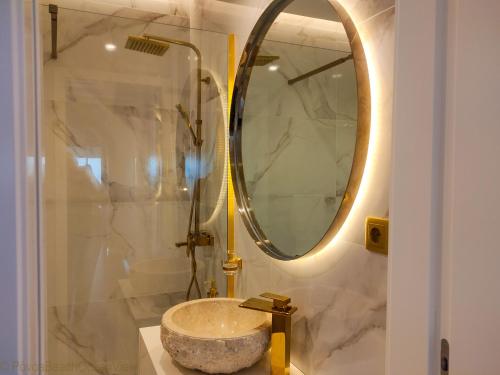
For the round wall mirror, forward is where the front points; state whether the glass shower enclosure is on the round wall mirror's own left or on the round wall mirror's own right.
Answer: on the round wall mirror's own right

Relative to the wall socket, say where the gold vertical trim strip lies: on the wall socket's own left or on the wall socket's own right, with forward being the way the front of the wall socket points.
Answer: on the wall socket's own right

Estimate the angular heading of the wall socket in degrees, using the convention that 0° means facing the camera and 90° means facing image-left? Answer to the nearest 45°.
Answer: approximately 45°

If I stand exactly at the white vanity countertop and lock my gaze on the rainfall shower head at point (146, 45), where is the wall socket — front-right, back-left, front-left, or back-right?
back-right

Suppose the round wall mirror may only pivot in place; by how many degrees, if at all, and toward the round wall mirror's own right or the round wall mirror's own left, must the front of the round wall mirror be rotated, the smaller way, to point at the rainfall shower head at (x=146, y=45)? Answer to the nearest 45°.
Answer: approximately 90° to the round wall mirror's own right

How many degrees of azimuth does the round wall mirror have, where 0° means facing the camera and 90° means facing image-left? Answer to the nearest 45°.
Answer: approximately 45°

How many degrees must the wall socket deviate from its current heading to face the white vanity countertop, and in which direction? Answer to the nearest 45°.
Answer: approximately 45° to its right

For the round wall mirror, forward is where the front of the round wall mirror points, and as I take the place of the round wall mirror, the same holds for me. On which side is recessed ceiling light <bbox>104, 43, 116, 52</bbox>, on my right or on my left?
on my right
